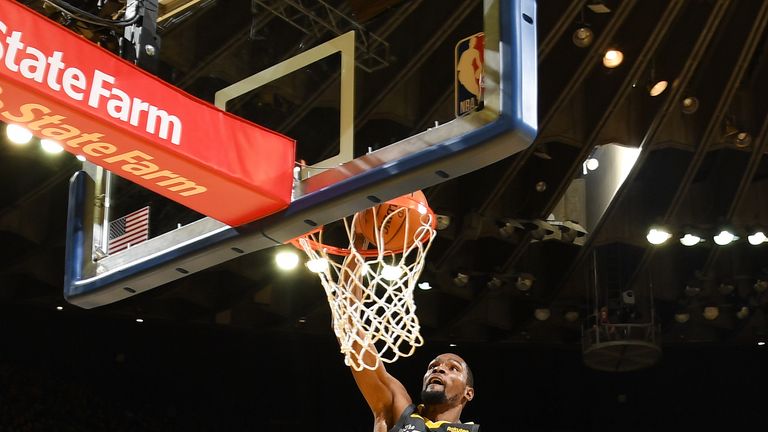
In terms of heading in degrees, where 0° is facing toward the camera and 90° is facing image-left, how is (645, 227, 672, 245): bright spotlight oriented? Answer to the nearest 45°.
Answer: approximately 0°

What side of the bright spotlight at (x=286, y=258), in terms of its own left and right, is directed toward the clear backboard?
front

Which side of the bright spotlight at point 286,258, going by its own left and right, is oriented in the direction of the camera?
front

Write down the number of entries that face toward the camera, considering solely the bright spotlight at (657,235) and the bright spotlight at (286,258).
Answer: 2

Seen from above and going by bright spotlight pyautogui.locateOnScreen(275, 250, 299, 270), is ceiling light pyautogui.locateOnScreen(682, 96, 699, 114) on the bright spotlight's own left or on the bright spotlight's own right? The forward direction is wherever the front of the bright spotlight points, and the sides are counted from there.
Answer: on the bright spotlight's own left

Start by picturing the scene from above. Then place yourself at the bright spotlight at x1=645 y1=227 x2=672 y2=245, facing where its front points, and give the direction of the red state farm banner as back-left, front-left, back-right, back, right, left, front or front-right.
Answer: front

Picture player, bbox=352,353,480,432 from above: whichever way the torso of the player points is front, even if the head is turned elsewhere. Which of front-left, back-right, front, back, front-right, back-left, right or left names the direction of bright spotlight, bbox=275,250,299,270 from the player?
back-right
